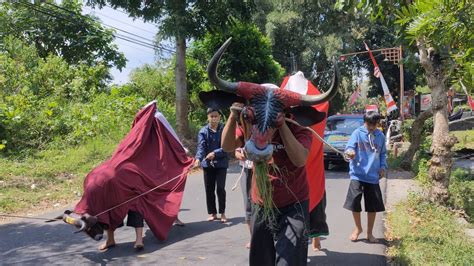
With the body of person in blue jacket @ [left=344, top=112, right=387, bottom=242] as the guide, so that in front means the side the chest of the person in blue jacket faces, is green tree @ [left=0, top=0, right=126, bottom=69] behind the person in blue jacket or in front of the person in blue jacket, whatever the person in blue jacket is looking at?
behind

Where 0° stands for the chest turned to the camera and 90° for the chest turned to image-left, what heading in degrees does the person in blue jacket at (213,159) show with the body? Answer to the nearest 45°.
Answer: approximately 0°

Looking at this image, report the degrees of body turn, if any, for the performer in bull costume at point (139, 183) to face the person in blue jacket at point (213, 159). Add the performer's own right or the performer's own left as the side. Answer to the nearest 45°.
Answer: approximately 180°

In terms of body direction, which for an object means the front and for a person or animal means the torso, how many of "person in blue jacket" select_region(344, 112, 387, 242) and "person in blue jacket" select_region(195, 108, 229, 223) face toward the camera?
2

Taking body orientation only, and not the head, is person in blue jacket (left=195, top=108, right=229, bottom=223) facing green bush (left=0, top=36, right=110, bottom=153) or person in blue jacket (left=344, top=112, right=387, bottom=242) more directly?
the person in blue jacket

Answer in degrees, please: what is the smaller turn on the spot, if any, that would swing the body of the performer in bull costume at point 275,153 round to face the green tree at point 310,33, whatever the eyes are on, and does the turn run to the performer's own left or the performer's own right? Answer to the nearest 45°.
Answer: approximately 180°

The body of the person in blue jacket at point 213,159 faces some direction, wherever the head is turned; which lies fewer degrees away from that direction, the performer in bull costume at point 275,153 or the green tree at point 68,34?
the performer in bull costume

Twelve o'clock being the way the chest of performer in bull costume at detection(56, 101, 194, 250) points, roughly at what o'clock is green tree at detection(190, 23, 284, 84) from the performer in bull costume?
The green tree is roughly at 5 o'clock from the performer in bull costume.

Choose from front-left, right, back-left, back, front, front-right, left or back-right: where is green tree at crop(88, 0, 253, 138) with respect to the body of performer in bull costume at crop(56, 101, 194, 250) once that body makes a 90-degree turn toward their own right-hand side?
front-right
